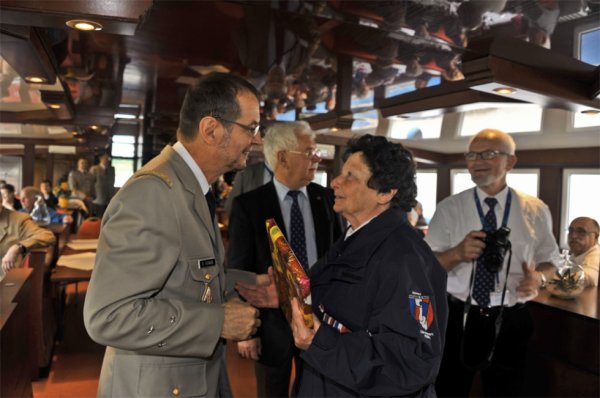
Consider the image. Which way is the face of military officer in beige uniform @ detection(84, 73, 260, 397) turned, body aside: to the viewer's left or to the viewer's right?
to the viewer's right

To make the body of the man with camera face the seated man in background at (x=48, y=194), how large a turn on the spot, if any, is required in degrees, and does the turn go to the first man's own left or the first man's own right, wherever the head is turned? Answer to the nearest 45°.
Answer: approximately 90° to the first man's own right

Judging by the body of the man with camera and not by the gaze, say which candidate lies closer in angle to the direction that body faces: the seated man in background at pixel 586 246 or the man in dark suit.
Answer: the man in dark suit

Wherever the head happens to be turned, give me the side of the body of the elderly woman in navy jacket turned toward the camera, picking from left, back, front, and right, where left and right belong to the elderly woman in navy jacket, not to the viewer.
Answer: left

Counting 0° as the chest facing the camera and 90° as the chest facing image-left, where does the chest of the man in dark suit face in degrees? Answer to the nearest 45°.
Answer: approximately 315°

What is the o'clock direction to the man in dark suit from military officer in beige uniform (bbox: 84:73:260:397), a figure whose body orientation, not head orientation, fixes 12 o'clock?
The man in dark suit is roughly at 10 o'clock from the military officer in beige uniform.

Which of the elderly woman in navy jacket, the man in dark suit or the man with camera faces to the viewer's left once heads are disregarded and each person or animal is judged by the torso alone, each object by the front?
the elderly woman in navy jacket

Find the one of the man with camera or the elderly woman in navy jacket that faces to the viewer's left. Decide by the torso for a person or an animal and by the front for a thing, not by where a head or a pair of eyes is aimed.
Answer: the elderly woman in navy jacket

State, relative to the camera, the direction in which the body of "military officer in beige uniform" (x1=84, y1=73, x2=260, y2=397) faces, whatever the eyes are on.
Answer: to the viewer's right

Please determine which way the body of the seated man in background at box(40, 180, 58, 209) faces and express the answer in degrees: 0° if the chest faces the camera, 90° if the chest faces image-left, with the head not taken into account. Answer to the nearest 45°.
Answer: approximately 45°

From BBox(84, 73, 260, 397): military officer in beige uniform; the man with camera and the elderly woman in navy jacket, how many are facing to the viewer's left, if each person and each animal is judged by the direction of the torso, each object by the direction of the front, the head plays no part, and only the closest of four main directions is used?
1

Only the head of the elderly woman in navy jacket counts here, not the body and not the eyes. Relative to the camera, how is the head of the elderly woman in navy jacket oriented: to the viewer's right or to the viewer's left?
to the viewer's left

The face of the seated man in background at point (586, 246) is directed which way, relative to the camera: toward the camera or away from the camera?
toward the camera

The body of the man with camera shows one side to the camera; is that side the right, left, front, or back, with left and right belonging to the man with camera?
front

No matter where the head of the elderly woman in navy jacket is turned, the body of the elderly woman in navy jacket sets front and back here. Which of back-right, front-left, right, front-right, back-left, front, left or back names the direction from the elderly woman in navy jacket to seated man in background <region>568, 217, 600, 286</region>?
back-right
